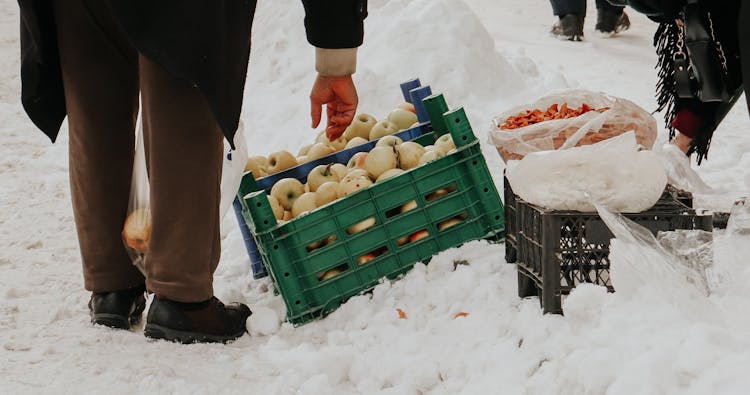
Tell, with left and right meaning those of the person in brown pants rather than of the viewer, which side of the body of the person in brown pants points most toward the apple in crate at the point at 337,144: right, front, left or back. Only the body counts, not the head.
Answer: front

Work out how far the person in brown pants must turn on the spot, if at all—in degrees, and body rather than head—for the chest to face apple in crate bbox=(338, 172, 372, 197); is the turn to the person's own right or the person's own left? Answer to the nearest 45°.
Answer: approximately 45° to the person's own right

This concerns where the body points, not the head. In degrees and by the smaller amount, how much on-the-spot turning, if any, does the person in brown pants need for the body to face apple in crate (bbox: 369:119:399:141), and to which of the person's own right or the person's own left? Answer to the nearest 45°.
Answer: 0° — they already face it

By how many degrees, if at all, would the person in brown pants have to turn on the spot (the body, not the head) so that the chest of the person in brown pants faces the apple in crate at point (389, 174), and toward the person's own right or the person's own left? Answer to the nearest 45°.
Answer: approximately 45° to the person's own right

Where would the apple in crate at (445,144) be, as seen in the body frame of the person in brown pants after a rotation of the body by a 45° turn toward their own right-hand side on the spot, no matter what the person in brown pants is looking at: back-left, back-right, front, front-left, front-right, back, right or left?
front

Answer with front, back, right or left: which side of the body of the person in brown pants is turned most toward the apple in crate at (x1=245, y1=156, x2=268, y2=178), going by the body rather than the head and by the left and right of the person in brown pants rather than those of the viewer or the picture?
front

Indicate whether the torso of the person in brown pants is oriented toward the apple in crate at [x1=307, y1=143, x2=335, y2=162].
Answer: yes

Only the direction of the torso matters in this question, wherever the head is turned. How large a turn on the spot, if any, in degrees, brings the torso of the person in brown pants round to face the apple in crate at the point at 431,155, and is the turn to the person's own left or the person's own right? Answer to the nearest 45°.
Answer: approximately 45° to the person's own right

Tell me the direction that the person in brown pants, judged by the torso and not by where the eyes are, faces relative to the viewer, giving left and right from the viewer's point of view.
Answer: facing away from the viewer and to the right of the viewer
